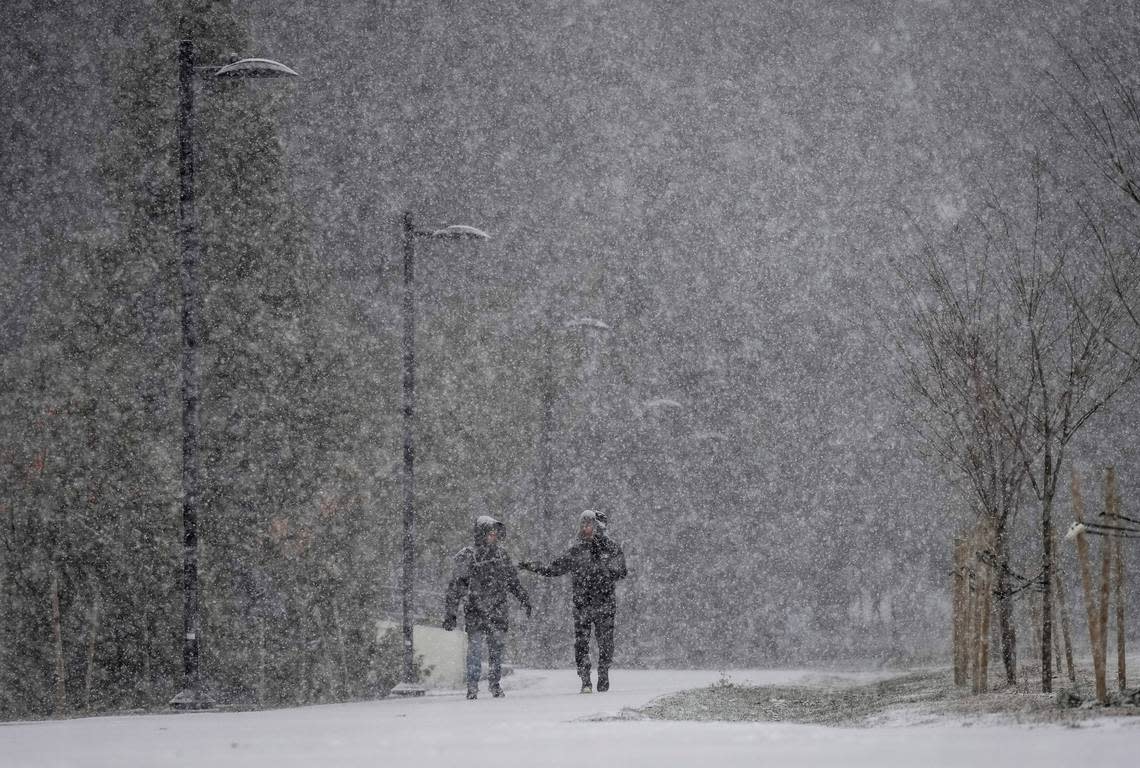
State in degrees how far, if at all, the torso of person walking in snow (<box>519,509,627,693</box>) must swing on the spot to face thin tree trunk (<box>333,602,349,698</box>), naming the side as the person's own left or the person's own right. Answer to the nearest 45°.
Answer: approximately 135° to the person's own right

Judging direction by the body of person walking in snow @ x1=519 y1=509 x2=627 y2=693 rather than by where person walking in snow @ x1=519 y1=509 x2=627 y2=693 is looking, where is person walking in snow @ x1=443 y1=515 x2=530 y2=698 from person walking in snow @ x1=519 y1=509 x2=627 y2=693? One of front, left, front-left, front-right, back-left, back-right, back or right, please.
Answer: right

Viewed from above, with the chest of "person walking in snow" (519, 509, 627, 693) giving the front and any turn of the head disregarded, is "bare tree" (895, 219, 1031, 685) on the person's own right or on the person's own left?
on the person's own left

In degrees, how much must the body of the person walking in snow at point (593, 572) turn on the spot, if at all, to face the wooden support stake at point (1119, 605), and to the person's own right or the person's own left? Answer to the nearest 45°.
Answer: approximately 45° to the person's own left

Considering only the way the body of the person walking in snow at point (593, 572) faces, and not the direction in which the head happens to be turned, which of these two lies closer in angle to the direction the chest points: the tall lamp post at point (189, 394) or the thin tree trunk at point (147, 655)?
the tall lamp post

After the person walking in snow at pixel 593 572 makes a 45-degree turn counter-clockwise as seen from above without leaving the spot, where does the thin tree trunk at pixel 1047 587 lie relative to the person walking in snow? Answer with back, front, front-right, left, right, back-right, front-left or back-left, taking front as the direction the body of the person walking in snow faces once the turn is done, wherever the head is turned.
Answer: front

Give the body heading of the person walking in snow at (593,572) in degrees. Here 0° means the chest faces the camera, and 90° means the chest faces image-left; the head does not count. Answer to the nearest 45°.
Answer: approximately 0°

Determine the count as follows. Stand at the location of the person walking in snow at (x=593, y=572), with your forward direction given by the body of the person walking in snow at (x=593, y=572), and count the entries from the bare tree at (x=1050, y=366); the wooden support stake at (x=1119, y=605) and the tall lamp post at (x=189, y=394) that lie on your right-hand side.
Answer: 1

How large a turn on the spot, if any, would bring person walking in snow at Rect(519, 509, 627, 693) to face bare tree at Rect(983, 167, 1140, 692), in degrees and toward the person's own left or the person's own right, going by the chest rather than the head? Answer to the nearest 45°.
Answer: approximately 45° to the person's own left
